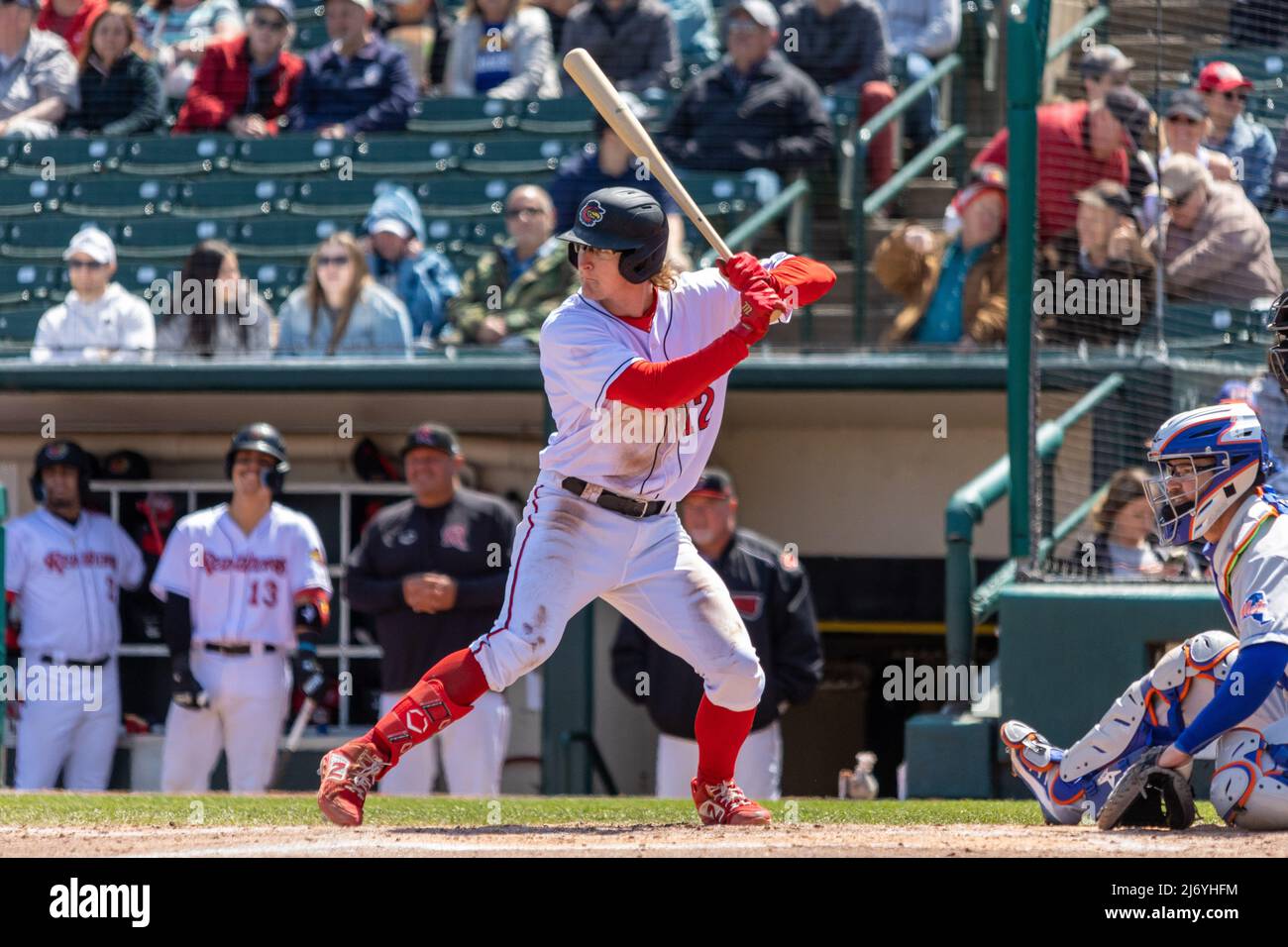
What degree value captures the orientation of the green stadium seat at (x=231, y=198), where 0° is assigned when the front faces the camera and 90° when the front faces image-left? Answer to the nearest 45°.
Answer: approximately 0°

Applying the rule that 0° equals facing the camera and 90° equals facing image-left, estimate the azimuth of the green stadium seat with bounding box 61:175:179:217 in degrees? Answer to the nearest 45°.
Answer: approximately 0°

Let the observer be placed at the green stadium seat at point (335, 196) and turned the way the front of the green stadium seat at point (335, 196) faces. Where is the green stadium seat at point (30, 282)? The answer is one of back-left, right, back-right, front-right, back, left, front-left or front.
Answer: right
